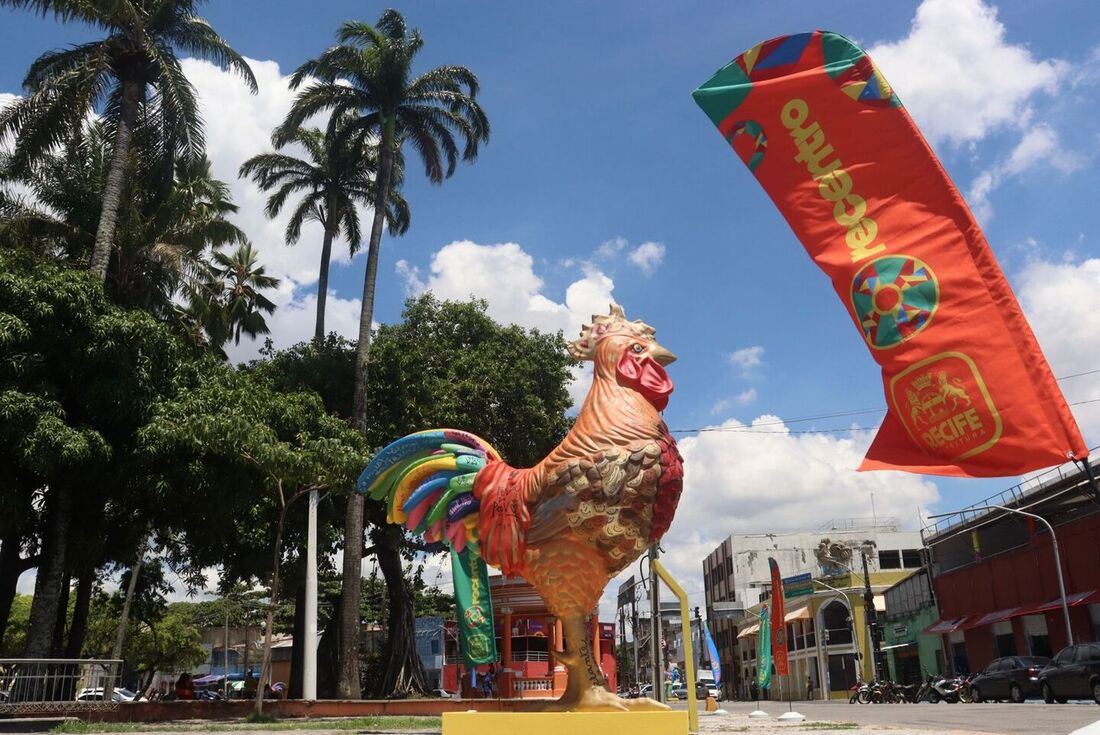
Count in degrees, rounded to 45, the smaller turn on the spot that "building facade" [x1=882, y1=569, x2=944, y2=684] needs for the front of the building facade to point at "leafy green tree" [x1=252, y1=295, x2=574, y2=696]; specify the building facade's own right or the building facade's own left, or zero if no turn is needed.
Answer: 0° — it already faces it

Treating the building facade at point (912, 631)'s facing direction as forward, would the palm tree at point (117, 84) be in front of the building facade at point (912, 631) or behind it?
in front

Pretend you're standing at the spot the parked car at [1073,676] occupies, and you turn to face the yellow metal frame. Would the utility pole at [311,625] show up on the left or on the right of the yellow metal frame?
right

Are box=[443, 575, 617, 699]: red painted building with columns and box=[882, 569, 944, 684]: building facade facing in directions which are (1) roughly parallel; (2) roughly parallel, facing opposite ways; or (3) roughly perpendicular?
roughly perpendicular

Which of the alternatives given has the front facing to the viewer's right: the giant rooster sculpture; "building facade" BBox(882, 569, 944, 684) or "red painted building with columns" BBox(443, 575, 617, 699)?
the giant rooster sculpture

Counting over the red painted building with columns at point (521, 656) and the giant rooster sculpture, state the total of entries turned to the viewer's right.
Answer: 1

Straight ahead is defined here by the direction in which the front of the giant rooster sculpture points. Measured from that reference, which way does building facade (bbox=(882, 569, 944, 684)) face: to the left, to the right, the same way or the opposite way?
the opposite way

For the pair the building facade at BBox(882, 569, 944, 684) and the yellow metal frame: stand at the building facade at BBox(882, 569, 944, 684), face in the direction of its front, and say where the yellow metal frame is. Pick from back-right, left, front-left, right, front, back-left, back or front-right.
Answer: front-left

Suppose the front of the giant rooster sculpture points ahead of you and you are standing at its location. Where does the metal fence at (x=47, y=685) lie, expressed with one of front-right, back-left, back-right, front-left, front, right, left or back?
back-left

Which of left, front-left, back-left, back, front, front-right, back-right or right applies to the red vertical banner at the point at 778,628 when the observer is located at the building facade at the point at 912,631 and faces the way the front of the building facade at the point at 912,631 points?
front-left

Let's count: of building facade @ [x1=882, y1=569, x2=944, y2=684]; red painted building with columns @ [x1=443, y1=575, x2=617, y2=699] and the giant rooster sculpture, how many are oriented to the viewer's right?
1

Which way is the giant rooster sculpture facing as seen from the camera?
to the viewer's right

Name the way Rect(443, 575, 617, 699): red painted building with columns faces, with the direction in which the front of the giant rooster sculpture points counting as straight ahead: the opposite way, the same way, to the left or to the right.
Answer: to the right

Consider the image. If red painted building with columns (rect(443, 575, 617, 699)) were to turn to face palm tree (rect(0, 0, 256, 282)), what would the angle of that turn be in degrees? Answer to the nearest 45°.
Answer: approximately 45° to its right

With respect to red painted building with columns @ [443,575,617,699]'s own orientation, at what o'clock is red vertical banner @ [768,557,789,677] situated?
The red vertical banner is roughly at 10 o'clock from the red painted building with columns.

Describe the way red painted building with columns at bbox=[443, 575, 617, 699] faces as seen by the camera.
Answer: facing the viewer
